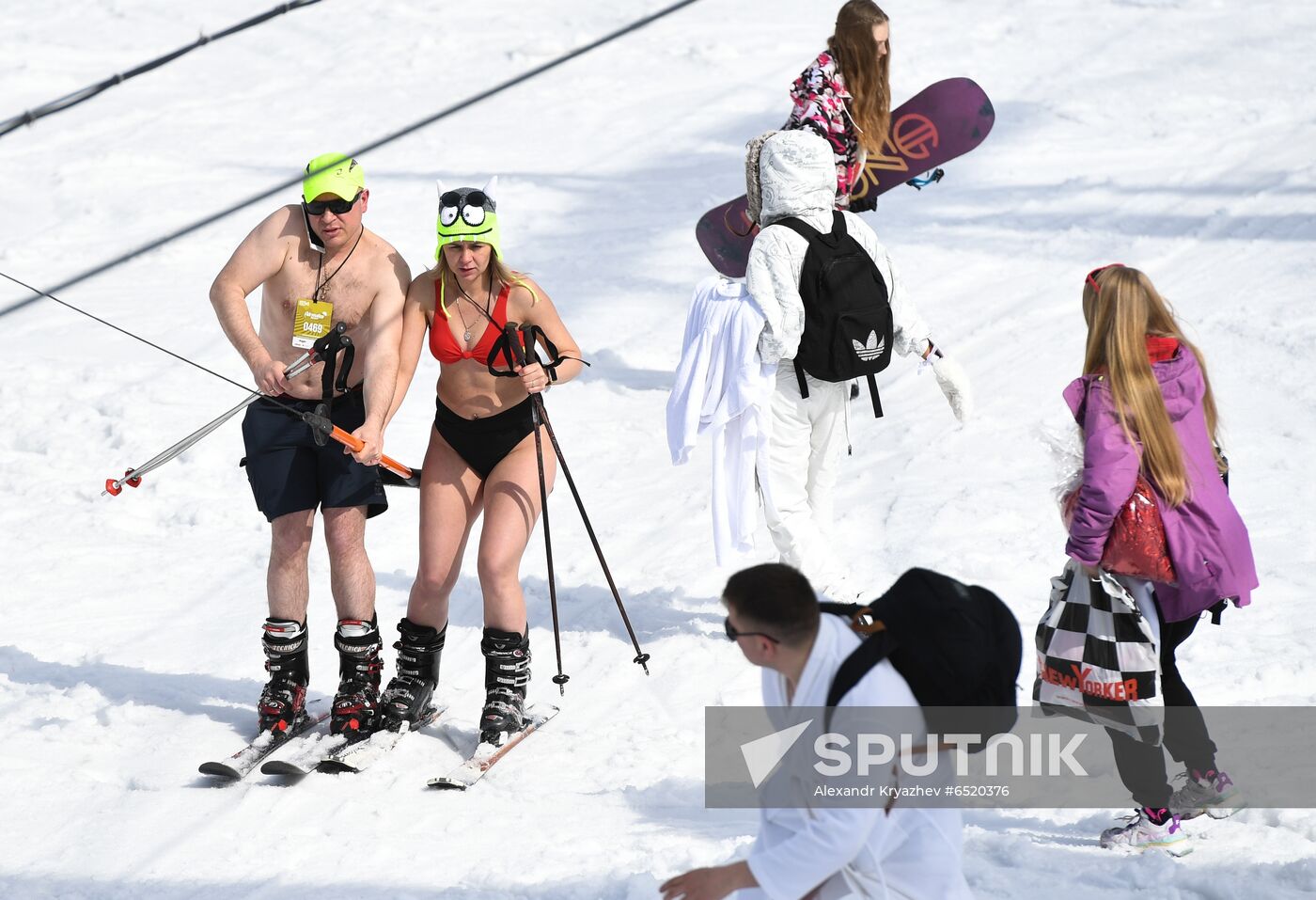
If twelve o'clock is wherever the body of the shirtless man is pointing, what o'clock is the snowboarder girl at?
The snowboarder girl is roughly at 8 o'clock from the shirtless man.

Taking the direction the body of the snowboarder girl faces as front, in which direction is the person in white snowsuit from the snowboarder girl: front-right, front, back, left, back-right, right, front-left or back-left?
right

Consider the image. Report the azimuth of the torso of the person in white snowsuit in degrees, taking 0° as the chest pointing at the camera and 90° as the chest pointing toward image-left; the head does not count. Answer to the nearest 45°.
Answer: approximately 135°

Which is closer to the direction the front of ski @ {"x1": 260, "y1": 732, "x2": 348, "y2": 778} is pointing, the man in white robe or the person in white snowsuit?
the man in white robe

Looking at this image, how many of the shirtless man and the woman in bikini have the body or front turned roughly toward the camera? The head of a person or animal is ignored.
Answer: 2

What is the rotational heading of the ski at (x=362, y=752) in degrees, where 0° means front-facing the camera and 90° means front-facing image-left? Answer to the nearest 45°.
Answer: approximately 45°

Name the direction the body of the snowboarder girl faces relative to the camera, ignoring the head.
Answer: to the viewer's right

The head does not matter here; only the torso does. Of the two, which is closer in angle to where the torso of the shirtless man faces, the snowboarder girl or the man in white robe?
the man in white robe

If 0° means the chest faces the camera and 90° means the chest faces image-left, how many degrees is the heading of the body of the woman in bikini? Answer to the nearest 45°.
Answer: approximately 0°
